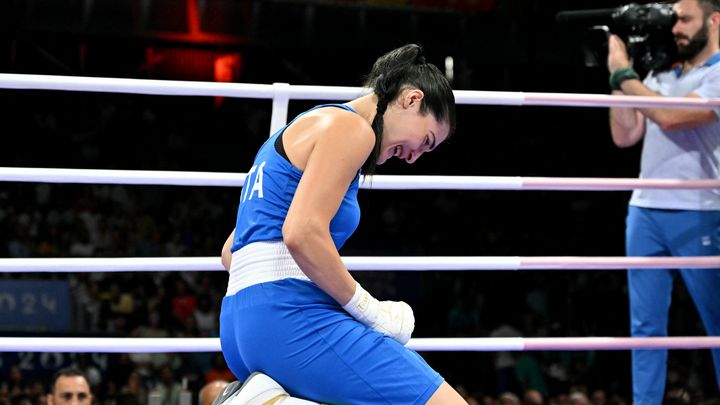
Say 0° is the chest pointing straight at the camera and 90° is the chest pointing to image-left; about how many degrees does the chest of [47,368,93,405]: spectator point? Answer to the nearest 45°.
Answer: approximately 0°

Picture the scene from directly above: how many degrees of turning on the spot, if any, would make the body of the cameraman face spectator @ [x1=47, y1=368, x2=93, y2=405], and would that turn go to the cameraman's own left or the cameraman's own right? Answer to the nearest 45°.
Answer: approximately 45° to the cameraman's own right

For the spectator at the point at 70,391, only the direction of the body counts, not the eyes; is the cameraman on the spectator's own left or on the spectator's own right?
on the spectator's own left

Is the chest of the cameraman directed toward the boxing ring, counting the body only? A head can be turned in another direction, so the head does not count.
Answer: yes

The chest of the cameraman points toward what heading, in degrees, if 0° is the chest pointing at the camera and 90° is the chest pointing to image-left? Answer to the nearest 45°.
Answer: approximately 45°

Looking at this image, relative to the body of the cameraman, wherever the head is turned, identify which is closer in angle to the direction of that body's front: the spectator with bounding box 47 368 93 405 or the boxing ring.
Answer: the boxing ring

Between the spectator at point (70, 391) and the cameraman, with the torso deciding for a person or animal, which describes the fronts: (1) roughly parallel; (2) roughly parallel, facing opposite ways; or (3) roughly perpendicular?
roughly perpendicular
